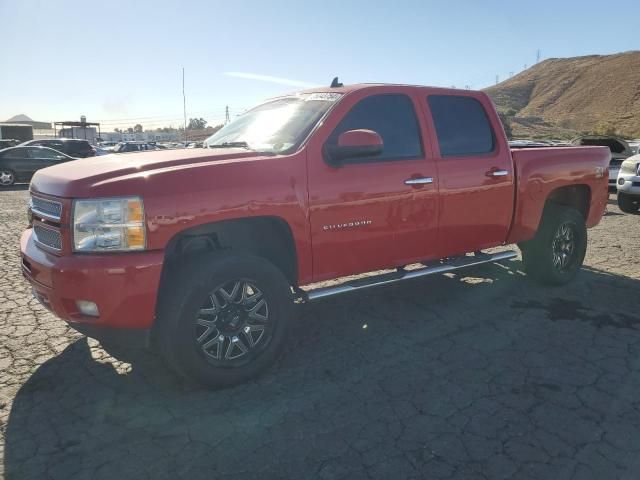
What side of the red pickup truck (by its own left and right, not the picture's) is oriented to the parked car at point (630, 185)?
back

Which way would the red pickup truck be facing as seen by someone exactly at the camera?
facing the viewer and to the left of the viewer

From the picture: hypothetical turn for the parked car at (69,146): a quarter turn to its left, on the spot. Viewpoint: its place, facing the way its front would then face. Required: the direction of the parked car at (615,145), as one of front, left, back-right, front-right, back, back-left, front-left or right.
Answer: front-left

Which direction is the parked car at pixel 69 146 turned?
to the viewer's left

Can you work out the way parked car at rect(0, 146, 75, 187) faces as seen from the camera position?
facing to the right of the viewer

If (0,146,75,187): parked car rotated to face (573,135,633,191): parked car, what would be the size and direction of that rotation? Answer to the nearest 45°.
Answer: approximately 45° to its right

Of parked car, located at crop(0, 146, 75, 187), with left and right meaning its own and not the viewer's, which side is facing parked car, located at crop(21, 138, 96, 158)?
left

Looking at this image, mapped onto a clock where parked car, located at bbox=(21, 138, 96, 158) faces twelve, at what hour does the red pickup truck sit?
The red pickup truck is roughly at 9 o'clock from the parked car.
